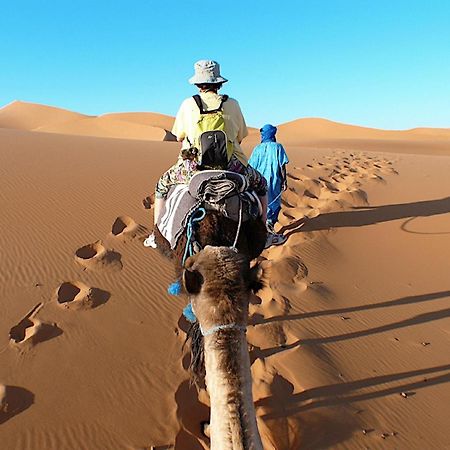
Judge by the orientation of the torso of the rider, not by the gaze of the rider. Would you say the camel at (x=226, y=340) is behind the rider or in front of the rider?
behind

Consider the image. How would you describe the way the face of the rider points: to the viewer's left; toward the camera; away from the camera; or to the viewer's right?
away from the camera

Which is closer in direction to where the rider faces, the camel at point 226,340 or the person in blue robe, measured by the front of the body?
the person in blue robe

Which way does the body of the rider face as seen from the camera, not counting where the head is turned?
away from the camera

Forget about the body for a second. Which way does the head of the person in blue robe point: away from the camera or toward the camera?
away from the camera
